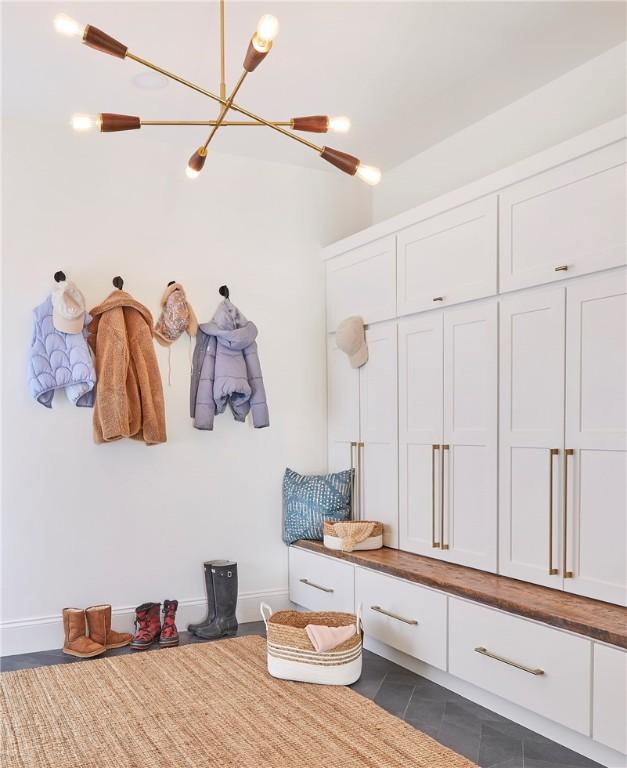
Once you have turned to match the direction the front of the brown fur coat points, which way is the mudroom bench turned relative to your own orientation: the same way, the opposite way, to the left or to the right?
to the right

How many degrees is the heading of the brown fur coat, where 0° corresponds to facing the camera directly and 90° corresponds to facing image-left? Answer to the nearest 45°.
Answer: approximately 0°

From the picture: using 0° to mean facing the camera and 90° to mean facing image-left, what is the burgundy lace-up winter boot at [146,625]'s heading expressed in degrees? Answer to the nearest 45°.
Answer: approximately 45°
